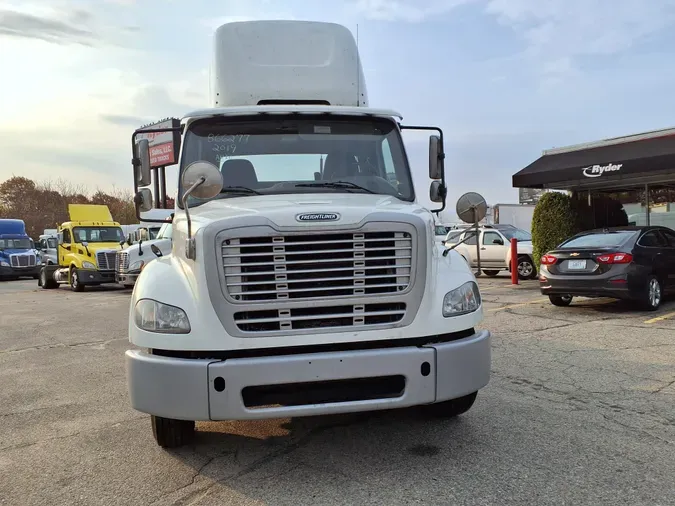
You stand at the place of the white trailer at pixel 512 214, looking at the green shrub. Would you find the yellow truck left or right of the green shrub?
right

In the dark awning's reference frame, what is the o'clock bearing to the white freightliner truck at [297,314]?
The white freightliner truck is roughly at 11 o'clock from the dark awning.

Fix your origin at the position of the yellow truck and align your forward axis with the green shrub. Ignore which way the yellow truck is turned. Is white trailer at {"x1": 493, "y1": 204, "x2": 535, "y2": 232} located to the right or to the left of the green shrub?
left

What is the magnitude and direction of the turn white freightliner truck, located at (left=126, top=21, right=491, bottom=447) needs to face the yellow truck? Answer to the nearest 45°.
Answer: approximately 135° to its right

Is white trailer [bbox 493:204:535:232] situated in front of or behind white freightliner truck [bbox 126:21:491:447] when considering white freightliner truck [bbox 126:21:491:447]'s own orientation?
behind

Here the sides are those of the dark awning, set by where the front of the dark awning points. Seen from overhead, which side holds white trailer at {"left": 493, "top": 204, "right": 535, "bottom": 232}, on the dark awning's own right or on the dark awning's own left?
on the dark awning's own right

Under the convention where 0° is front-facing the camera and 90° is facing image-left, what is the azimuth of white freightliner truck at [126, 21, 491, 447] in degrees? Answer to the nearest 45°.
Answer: approximately 0°

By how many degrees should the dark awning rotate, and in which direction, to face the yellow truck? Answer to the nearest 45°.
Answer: approximately 45° to its right

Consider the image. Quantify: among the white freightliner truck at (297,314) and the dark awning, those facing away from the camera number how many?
0

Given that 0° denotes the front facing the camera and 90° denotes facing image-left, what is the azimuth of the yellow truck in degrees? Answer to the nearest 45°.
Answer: approximately 315°
